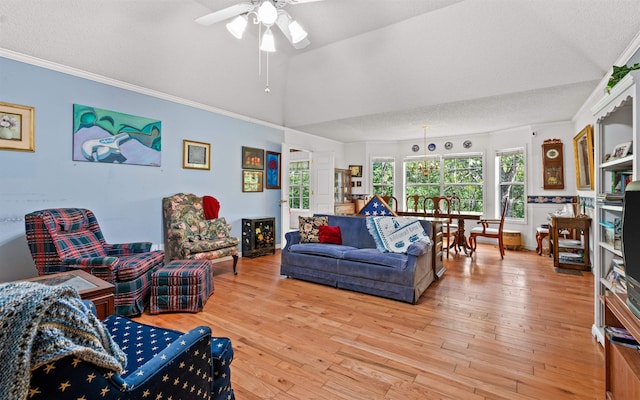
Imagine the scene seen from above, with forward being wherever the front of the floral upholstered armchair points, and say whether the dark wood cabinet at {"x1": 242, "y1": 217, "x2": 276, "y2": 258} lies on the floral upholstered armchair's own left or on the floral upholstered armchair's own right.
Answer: on the floral upholstered armchair's own left

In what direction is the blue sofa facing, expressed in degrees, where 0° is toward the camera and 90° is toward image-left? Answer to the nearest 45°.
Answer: approximately 45°

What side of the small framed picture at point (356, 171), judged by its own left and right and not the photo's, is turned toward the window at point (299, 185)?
right

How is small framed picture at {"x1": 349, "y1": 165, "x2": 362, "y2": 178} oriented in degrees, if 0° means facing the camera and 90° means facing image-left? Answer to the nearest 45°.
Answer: approximately 0°

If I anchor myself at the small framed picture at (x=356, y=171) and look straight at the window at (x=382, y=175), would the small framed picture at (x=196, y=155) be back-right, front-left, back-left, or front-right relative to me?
back-right

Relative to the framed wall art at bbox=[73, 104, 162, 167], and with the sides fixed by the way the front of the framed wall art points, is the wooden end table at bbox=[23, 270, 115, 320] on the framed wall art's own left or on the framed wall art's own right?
on the framed wall art's own right

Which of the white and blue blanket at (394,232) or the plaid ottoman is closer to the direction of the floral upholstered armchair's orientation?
the white and blue blanket

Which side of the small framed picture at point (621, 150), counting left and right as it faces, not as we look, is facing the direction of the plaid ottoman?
front

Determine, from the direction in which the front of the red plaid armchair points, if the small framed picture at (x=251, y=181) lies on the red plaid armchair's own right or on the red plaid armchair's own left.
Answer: on the red plaid armchair's own left

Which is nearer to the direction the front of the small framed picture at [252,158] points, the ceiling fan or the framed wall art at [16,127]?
the ceiling fan

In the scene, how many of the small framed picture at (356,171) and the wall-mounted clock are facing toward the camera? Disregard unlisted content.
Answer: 2

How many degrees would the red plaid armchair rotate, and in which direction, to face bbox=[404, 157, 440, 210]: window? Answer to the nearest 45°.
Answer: approximately 45° to its left
